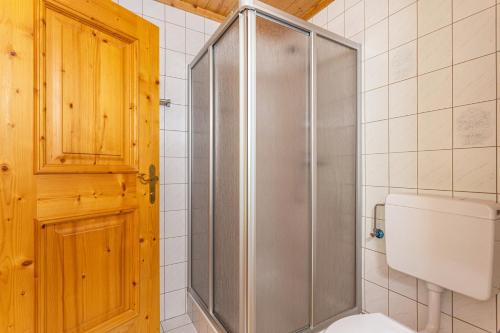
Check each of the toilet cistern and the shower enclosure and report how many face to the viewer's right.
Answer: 0

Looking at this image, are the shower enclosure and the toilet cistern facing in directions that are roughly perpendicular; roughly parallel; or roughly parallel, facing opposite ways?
roughly perpendicular

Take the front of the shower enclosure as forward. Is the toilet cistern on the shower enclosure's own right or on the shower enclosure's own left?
on the shower enclosure's own left

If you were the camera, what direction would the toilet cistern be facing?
facing the viewer and to the left of the viewer

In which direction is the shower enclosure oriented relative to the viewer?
toward the camera

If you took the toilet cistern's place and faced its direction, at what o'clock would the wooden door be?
The wooden door is roughly at 12 o'clock from the toilet cistern.

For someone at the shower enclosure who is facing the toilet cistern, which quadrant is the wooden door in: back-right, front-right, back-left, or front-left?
back-right

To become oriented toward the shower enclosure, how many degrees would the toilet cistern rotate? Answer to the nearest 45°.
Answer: approximately 45° to its right

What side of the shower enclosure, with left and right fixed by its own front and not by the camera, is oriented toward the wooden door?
right
